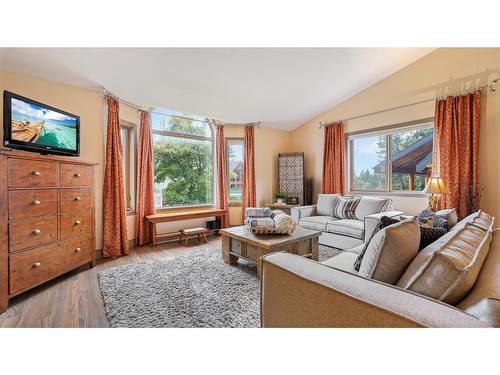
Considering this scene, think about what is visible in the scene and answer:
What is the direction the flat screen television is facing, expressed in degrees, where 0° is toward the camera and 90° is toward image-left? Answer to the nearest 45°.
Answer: approximately 315°

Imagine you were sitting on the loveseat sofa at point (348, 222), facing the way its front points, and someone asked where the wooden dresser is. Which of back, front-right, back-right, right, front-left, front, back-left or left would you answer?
front

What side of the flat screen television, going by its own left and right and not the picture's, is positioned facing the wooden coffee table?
front

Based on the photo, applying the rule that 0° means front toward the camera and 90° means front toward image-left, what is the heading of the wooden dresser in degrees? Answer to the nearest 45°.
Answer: approximately 315°

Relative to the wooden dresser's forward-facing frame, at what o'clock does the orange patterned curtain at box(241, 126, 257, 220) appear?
The orange patterned curtain is roughly at 10 o'clock from the wooden dresser.

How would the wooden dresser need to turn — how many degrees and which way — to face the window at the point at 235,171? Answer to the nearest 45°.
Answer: approximately 45° to its left

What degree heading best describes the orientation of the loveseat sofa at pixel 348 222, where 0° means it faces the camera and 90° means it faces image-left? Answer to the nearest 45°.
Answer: approximately 45°

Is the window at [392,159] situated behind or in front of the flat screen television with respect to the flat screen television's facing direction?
in front

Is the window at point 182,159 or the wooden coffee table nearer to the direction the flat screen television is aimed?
the wooden coffee table

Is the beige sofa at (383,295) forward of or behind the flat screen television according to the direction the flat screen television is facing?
forward

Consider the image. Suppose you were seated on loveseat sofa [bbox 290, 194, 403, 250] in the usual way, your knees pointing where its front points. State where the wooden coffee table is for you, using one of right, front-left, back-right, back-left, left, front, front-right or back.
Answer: front

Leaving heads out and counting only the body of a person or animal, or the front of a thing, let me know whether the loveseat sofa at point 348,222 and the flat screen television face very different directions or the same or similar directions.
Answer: very different directions

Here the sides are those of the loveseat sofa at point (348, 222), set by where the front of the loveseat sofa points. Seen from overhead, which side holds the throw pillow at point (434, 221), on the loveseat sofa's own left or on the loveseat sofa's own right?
on the loveseat sofa's own left

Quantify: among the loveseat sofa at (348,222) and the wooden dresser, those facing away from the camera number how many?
0

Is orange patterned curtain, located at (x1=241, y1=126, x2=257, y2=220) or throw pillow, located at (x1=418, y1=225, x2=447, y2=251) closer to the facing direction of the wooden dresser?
the throw pillow

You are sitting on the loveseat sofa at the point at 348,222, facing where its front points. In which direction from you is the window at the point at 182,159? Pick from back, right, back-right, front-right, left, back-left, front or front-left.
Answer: front-right

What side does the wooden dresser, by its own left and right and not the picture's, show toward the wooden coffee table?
front
